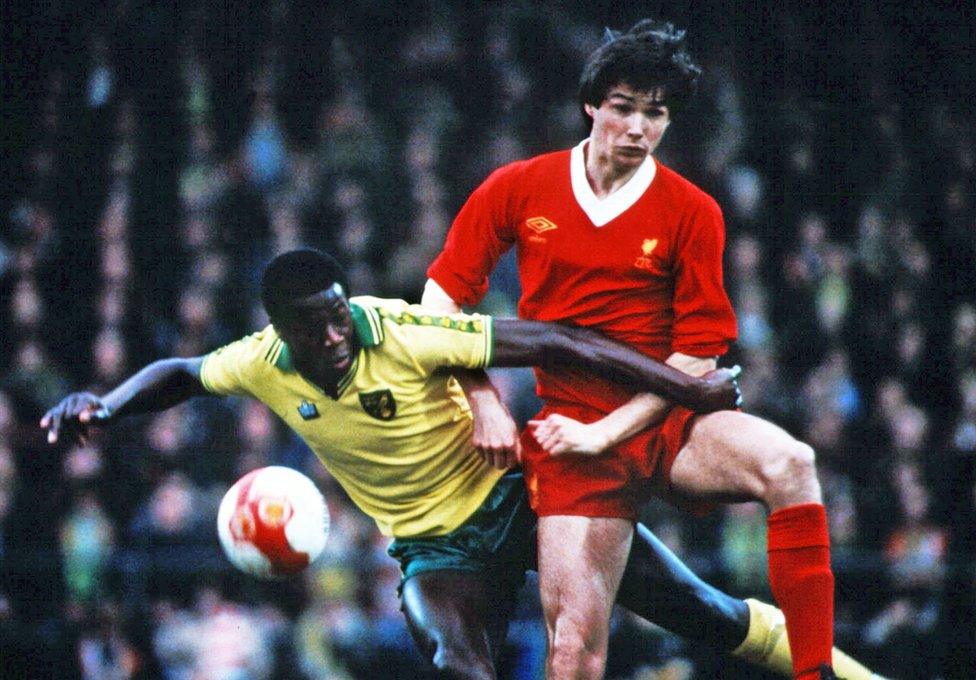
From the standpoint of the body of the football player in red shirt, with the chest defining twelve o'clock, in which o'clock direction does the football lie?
The football is roughly at 3 o'clock from the football player in red shirt.

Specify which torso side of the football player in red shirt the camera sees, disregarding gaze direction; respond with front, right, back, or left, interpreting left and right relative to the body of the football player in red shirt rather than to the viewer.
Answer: front
